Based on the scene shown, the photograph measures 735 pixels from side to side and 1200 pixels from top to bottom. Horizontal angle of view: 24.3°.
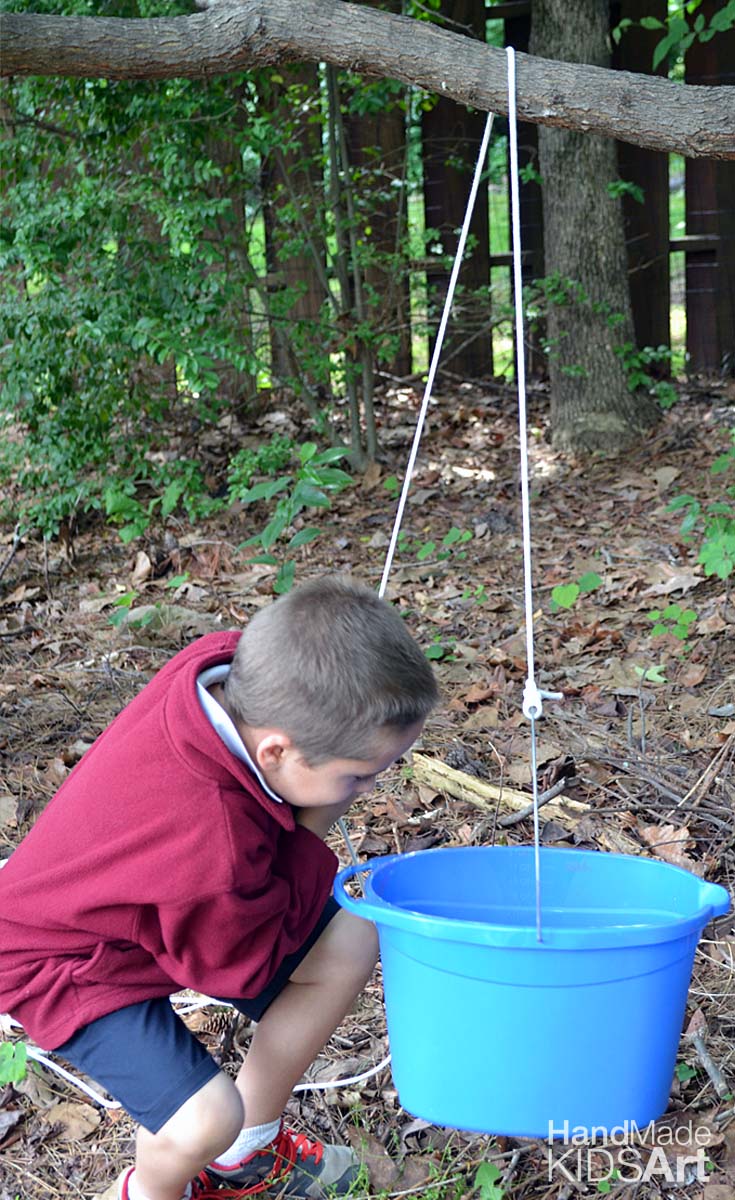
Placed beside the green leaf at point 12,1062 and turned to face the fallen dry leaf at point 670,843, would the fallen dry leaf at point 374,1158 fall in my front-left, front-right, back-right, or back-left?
front-right

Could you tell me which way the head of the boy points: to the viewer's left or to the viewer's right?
to the viewer's right

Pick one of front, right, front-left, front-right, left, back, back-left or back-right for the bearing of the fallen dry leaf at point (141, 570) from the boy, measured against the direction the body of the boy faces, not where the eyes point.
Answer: left

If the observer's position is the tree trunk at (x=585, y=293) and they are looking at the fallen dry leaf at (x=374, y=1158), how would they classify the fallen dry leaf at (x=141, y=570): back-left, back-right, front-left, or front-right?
front-right

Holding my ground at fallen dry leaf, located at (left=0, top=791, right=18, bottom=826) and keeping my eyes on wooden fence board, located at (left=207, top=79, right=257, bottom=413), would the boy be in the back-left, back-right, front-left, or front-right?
back-right

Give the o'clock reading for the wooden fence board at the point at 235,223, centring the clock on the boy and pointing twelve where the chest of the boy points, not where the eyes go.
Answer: The wooden fence board is roughly at 9 o'clock from the boy.

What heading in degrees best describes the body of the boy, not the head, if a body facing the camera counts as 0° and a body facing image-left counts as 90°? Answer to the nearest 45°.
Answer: approximately 270°

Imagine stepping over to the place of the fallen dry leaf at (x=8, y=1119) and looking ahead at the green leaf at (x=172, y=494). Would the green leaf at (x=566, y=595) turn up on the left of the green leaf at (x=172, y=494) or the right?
right

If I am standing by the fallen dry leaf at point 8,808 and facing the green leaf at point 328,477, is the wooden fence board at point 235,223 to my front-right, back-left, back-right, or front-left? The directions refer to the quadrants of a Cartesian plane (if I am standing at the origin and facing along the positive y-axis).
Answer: front-left

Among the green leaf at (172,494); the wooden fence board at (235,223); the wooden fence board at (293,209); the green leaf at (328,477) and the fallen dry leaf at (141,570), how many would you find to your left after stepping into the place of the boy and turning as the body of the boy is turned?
5

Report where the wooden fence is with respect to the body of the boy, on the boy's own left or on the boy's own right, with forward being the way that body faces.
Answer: on the boy's own left
